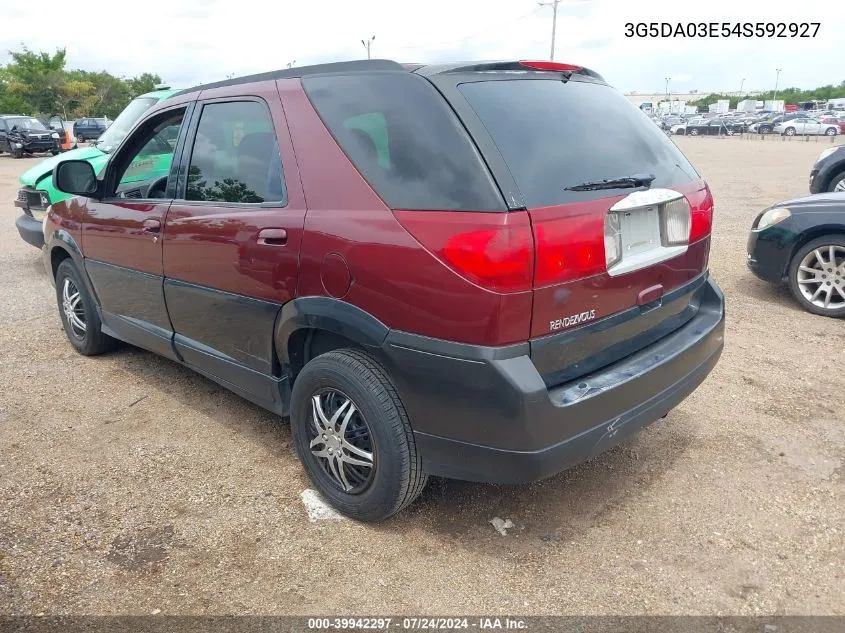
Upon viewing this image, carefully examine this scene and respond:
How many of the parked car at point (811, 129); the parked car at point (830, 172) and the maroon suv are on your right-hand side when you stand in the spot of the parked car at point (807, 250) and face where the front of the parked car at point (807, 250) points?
2

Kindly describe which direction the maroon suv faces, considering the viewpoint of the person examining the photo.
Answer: facing away from the viewer and to the left of the viewer

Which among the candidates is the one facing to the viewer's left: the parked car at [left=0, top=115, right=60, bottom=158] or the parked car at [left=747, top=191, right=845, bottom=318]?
the parked car at [left=747, top=191, right=845, bottom=318]

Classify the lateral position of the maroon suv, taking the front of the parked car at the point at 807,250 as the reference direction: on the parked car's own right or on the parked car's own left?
on the parked car's own left

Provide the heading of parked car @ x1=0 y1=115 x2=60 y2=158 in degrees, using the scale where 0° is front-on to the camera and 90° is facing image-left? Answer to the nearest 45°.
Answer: approximately 315°

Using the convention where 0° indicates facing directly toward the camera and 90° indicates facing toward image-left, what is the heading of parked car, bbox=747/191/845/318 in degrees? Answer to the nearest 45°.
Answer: approximately 90°

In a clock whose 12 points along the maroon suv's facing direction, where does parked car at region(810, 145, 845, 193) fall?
The parked car is roughly at 3 o'clock from the maroon suv.

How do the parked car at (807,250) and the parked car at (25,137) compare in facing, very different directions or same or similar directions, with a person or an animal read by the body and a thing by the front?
very different directions

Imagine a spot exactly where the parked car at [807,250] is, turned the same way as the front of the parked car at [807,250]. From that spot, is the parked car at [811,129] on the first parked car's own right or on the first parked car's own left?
on the first parked car's own right

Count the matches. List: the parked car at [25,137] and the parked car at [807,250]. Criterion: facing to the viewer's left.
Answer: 1

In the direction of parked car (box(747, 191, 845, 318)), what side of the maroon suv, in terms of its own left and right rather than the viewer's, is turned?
right

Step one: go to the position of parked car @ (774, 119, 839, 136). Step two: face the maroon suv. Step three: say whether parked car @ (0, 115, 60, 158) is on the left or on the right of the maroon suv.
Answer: right

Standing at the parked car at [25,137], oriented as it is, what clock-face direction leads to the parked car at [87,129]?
the parked car at [87,129] is roughly at 8 o'clock from the parked car at [25,137].

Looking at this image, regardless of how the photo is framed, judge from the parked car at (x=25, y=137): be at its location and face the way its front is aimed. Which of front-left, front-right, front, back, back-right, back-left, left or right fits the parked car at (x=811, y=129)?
front-left

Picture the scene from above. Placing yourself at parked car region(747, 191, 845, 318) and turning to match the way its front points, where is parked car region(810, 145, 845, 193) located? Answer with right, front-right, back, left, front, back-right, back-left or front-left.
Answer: right
